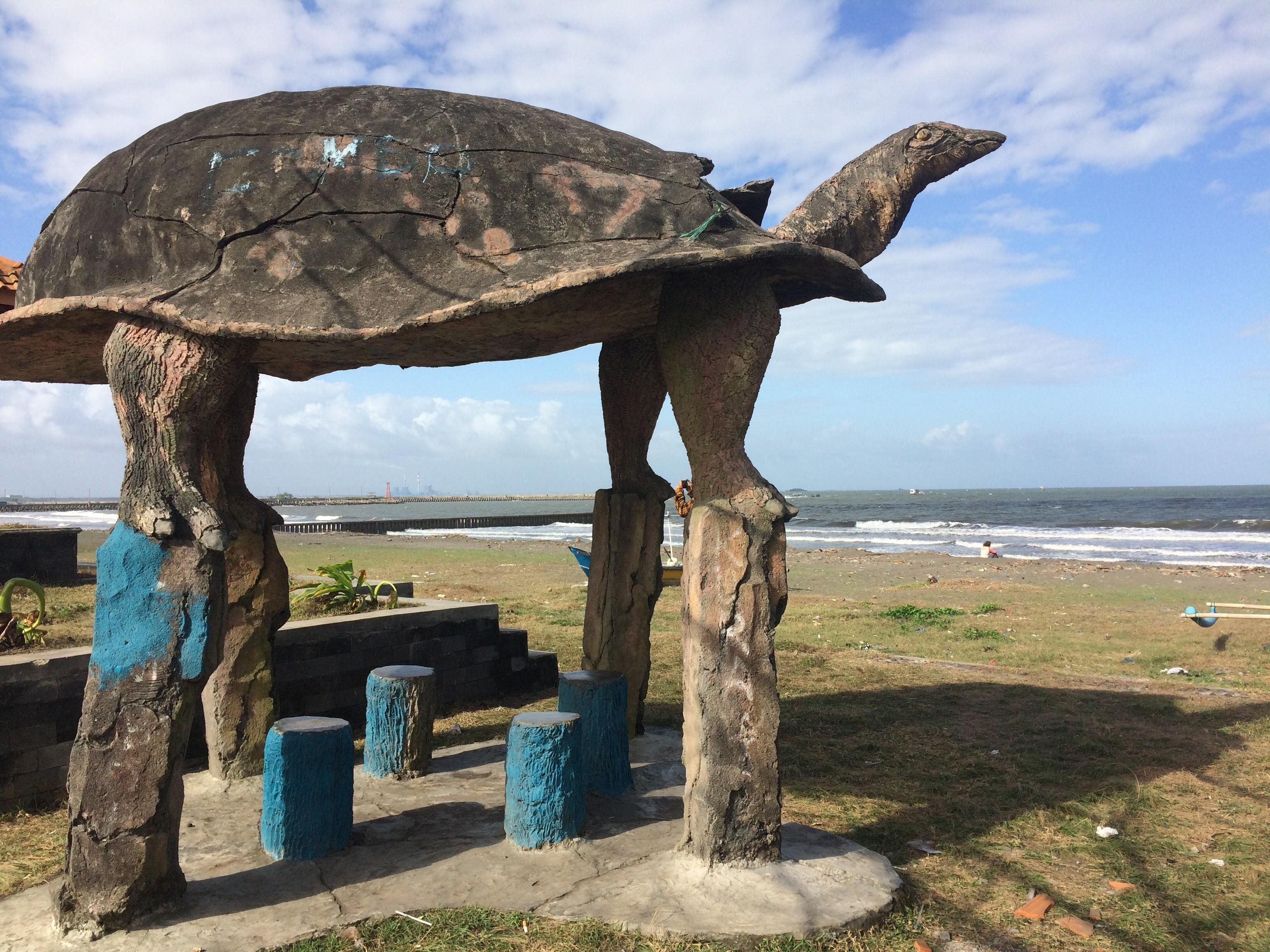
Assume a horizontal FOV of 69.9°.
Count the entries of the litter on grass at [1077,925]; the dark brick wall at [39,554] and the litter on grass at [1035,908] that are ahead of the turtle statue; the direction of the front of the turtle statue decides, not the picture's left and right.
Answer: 2

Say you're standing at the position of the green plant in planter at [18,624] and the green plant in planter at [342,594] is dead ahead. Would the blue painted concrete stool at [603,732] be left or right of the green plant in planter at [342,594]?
right

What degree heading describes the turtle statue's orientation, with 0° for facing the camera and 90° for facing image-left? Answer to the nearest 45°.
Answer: approximately 270°

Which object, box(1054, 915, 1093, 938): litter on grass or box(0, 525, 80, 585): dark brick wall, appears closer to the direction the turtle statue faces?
the litter on grass

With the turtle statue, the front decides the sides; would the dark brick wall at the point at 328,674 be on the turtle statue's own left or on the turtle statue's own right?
on the turtle statue's own left

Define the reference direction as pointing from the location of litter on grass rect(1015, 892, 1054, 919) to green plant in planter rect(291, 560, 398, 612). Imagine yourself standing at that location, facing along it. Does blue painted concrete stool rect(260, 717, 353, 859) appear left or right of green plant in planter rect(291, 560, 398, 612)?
left

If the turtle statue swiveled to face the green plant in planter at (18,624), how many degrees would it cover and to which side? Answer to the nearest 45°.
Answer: approximately 135° to its left

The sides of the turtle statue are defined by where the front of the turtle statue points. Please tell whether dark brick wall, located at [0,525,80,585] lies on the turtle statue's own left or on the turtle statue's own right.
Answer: on the turtle statue's own left

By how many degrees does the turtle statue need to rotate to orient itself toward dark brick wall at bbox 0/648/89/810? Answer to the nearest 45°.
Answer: approximately 135° to its left

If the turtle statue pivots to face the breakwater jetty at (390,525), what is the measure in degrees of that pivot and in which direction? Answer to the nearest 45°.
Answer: approximately 90° to its left
